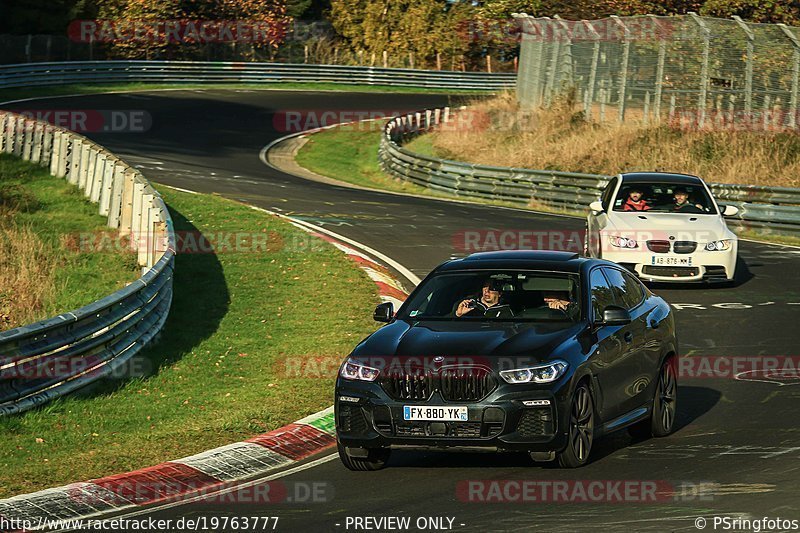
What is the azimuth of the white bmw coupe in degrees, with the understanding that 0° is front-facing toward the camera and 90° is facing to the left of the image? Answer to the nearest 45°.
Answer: approximately 0°

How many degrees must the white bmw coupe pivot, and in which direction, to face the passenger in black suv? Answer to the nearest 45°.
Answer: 0° — it already faces them

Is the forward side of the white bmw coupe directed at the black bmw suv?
yes

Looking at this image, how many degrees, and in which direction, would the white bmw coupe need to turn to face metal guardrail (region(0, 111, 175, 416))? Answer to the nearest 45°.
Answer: approximately 45° to its right

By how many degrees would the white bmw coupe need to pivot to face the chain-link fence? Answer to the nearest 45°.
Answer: approximately 180°

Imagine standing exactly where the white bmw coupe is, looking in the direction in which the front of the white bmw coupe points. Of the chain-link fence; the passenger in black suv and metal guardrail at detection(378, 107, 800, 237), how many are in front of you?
1

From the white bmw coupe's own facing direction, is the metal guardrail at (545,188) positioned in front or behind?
behind

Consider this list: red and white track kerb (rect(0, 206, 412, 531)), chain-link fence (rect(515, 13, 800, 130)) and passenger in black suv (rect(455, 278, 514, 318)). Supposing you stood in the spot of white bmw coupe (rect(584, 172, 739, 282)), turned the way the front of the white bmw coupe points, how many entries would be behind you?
1

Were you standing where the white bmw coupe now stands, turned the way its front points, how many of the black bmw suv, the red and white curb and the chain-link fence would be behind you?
1

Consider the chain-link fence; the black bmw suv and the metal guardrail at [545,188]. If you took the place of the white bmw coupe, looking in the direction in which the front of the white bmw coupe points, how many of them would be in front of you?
1
